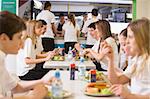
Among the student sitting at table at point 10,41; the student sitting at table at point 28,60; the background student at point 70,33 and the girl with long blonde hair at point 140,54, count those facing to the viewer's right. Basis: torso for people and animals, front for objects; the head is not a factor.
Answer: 2

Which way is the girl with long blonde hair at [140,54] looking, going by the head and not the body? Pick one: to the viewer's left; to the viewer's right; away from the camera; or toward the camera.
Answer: to the viewer's left

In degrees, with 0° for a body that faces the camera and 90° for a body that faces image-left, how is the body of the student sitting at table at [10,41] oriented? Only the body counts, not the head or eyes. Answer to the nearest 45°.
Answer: approximately 270°

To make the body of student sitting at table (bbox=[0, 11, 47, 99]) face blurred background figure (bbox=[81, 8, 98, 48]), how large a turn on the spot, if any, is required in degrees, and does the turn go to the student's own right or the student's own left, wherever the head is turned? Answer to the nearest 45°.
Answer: approximately 90° to the student's own left

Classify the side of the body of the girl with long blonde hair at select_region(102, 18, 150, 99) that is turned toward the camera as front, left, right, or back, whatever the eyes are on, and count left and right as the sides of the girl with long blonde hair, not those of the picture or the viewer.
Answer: left

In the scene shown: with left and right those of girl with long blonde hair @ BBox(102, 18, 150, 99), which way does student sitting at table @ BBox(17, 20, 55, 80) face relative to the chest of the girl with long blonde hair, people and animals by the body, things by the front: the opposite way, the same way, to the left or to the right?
the opposite way

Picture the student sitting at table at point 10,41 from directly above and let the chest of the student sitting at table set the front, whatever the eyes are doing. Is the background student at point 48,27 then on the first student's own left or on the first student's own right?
on the first student's own left

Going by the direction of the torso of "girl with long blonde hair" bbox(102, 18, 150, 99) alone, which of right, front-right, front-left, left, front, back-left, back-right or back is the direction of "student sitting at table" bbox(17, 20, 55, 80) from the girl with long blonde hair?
front-right

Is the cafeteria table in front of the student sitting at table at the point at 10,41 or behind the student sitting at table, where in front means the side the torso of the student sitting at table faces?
in front
